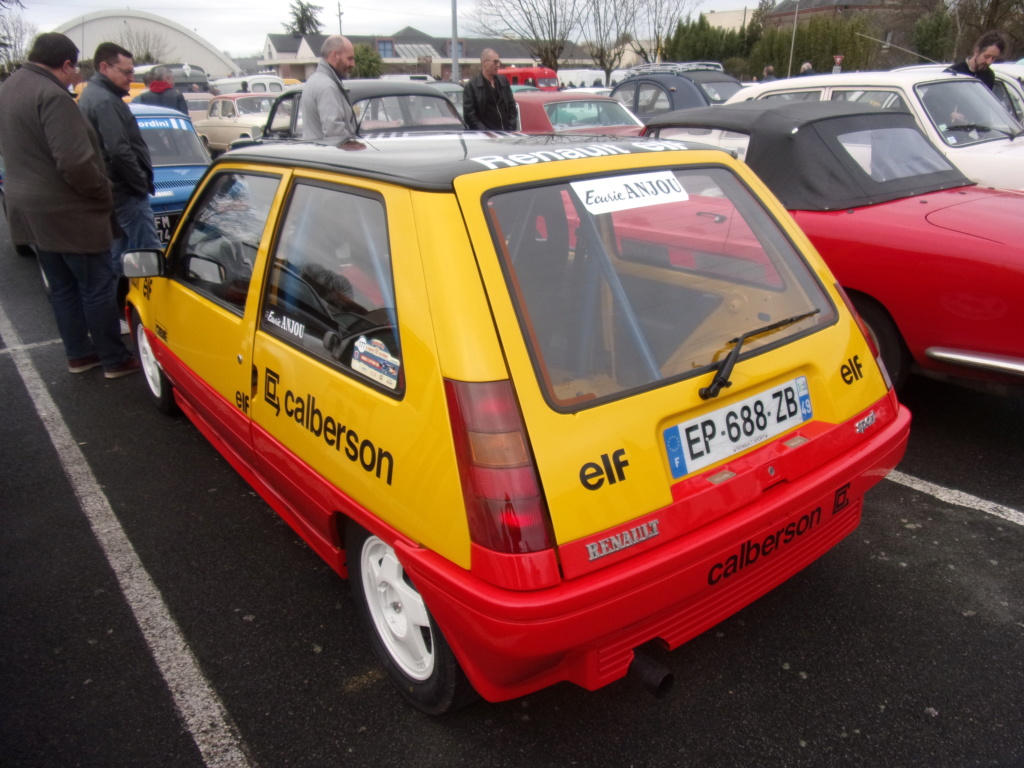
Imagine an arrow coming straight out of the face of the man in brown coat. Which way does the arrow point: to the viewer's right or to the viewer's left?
to the viewer's right

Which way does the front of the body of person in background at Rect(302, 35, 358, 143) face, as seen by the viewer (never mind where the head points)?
to the viewer's right

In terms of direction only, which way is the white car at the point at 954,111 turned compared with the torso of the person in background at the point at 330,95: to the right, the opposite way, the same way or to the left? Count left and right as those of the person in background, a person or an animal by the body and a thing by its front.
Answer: to the right

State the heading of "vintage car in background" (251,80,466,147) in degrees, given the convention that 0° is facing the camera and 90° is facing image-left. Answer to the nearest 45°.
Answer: approximately 135°

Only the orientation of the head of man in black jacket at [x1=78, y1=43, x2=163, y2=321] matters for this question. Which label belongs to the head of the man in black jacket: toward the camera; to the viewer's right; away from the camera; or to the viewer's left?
to the viewer's right

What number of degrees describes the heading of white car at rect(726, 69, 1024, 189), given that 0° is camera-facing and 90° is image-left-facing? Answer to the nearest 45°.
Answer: approximately 315°

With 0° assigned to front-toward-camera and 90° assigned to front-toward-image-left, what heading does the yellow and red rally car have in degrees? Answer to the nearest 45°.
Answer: approximately 135°

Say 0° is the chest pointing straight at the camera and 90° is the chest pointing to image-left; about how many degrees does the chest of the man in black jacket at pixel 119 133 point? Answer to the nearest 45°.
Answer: approximately 270°

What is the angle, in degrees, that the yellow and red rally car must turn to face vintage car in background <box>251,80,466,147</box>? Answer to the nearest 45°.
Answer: approximately 45° to its right
